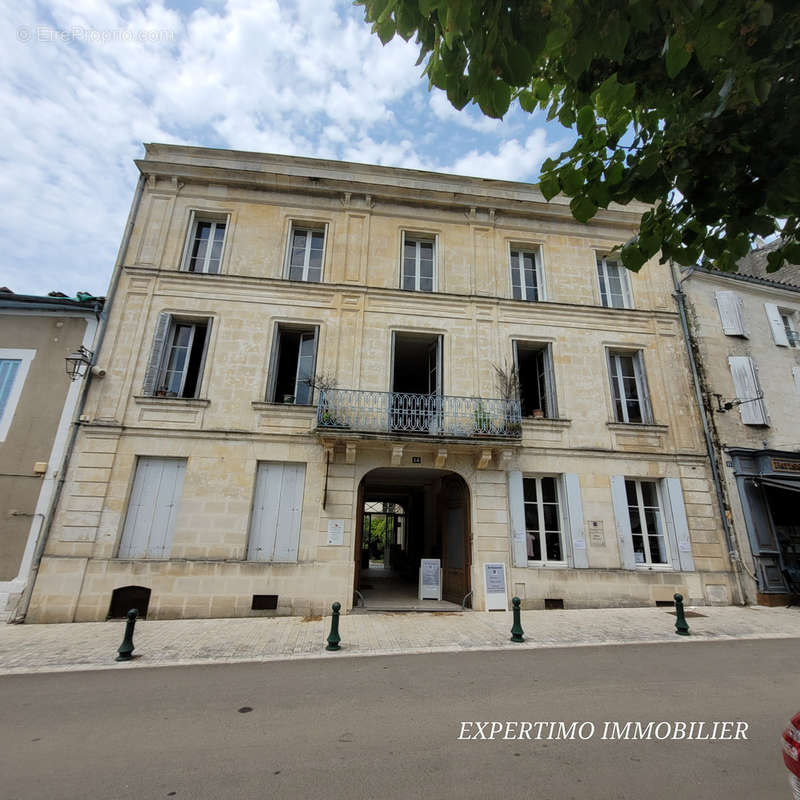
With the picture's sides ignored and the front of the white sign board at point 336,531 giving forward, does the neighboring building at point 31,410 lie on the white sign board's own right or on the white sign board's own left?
on the white sign board's own right

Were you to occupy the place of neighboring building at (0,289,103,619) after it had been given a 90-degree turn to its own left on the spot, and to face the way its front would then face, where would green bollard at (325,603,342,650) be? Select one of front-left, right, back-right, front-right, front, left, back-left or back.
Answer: front-right

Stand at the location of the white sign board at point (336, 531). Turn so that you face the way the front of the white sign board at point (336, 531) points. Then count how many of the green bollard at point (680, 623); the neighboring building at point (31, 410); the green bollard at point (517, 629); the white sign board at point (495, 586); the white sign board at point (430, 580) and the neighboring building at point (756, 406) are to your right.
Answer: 1

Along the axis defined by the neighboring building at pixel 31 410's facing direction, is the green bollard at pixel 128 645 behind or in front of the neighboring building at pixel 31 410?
in front

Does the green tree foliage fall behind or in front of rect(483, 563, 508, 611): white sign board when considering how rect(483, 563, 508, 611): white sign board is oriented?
in front

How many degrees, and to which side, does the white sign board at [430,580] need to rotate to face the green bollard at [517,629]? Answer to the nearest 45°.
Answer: approximately 45° to its left

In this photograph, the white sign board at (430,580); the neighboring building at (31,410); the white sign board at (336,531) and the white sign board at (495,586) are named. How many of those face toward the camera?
4

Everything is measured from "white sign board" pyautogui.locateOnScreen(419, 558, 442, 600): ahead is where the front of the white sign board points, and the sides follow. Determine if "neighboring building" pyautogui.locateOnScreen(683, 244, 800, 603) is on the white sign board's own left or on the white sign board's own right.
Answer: on the white sign board's own left

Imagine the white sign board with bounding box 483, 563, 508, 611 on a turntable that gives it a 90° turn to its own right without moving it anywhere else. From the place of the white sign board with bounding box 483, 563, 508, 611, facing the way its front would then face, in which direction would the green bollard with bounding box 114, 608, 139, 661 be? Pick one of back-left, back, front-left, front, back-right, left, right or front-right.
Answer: front-left

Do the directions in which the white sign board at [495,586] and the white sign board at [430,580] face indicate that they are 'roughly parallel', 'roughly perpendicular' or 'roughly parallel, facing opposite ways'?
roughly parallel

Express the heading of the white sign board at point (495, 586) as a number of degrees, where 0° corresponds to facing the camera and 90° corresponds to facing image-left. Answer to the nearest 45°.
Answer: approximately 0°

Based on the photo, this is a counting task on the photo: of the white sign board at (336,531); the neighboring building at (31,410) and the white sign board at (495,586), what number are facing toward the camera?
3

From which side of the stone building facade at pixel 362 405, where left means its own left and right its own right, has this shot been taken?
front

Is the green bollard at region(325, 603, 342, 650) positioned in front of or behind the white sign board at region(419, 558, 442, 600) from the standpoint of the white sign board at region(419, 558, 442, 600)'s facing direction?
in front

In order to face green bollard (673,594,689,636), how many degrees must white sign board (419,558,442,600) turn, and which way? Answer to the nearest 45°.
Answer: approximately 45° to its left

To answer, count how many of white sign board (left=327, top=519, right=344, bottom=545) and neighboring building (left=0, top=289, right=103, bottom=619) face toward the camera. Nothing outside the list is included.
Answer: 2
